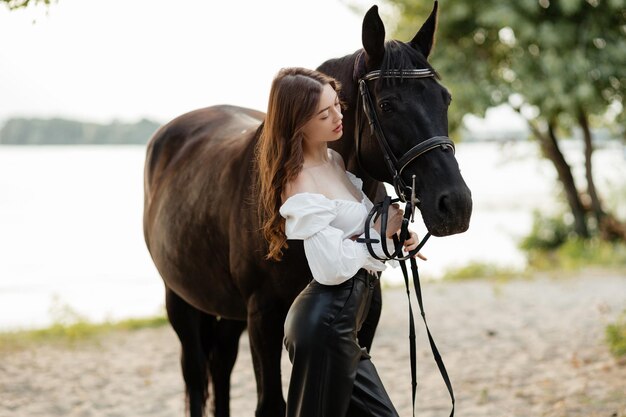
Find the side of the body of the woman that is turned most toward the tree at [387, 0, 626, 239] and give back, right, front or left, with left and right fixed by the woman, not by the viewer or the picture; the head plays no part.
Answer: left

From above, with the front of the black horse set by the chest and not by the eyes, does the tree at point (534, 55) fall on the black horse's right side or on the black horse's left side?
on the black horse's left side

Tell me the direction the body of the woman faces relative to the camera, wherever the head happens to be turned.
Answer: to the viewer's right

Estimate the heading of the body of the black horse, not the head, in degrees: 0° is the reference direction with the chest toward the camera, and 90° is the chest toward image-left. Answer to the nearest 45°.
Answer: approximately 315°

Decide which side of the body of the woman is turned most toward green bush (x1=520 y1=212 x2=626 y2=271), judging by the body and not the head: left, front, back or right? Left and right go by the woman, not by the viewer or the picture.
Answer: left
